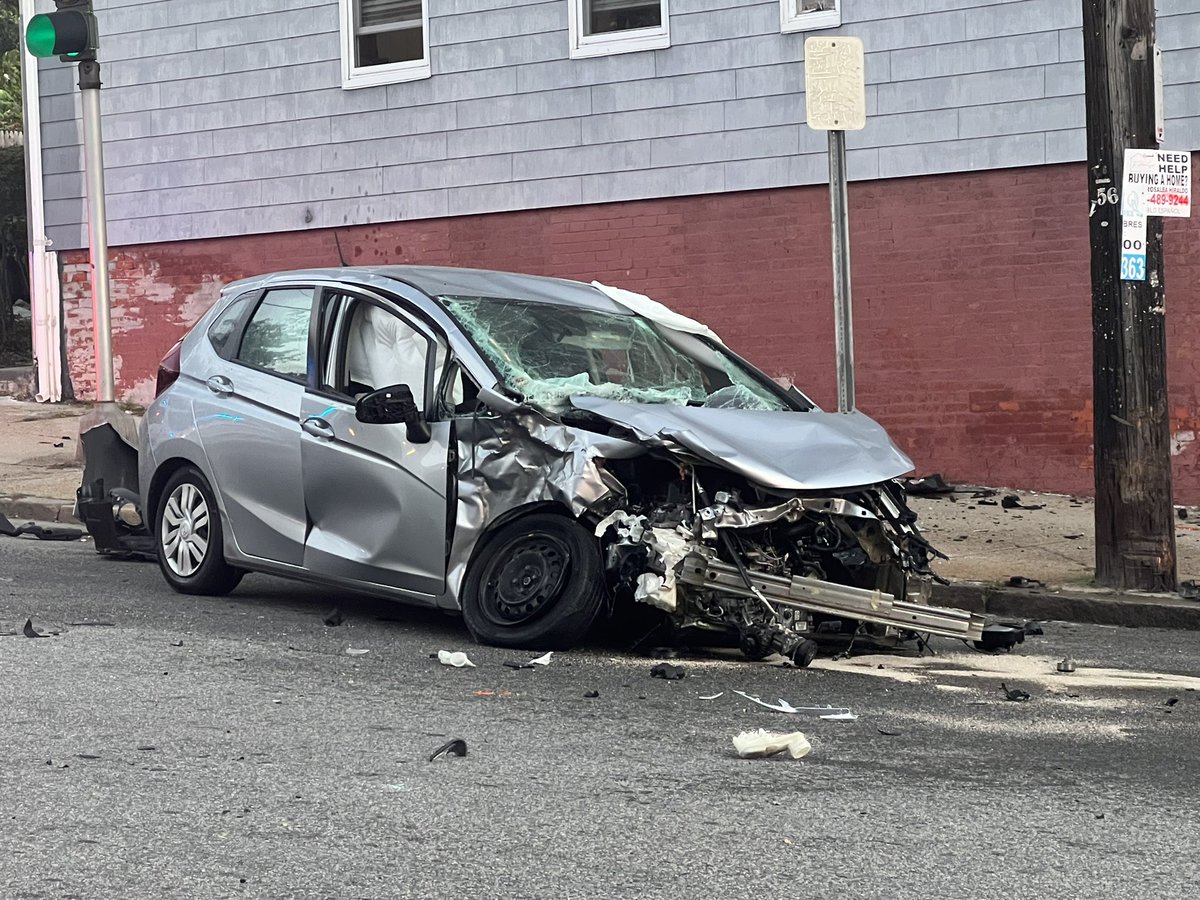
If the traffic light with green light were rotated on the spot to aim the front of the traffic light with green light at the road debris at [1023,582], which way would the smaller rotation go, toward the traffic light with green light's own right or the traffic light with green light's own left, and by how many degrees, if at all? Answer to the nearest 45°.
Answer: approximately 90° to the traffic light with green light's own left

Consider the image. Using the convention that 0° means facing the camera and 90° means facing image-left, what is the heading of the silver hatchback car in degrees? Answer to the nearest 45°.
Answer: approximately 315°

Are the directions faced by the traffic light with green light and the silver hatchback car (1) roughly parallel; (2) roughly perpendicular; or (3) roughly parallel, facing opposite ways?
roughly perpendicular

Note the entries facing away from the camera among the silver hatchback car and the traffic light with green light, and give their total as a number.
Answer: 0

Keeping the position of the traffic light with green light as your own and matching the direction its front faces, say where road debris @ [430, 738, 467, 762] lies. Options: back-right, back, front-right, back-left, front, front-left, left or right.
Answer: front-left

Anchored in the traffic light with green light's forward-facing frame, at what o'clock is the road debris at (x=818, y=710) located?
The road debris is roughly at 10 o'clock from the traffic light with green light.

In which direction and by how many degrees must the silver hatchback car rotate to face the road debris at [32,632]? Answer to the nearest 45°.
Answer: approximately 135° to its right

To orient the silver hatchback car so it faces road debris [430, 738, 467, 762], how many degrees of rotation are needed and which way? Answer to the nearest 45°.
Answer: approximately 45° to its right

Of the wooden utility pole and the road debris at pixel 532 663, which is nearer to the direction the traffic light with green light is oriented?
the road debris

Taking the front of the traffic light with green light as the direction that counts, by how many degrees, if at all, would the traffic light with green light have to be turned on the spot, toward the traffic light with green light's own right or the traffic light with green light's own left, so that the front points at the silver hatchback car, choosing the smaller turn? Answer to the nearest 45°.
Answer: approximately 45° to the traffic light with green light's own left
